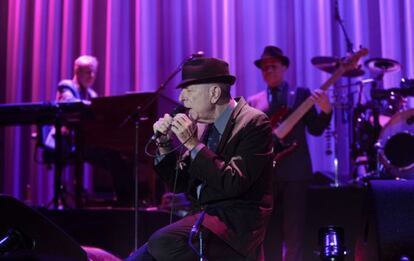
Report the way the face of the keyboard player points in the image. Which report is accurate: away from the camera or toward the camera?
toward the camera

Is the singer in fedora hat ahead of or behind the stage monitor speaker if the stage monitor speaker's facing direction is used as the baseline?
ahead

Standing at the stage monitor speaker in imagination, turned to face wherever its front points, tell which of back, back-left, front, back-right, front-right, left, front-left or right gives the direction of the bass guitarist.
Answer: front-left

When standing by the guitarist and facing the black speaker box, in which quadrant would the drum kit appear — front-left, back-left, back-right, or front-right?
back-left

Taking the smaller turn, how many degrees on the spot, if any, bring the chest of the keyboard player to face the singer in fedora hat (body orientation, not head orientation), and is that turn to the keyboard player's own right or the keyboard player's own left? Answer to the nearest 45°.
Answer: approximately 45° to the keyboard player's own right

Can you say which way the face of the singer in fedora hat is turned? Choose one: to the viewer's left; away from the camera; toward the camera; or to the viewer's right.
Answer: to the viewer's left

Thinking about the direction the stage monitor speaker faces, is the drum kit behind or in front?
in front

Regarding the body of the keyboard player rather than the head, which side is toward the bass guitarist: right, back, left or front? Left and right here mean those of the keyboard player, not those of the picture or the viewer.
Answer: front

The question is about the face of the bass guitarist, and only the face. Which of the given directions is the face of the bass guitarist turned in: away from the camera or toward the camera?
toward the camera

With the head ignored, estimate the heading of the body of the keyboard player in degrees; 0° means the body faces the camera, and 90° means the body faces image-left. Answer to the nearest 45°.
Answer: approximately 315°
